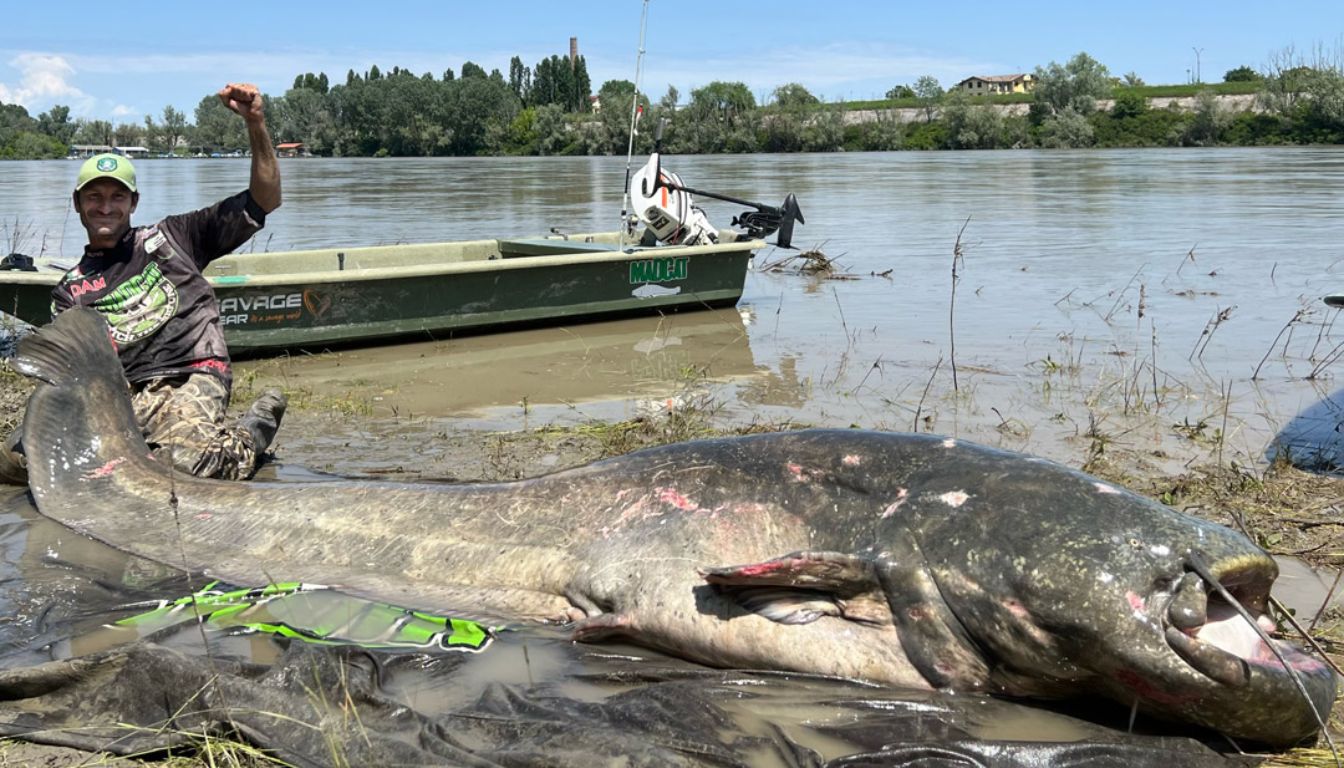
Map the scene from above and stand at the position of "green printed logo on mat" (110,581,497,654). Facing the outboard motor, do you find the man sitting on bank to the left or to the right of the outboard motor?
left

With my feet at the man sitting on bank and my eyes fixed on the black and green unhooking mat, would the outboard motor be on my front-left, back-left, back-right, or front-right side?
back-left

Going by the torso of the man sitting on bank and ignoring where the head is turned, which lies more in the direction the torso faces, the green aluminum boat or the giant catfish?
the giant catfish

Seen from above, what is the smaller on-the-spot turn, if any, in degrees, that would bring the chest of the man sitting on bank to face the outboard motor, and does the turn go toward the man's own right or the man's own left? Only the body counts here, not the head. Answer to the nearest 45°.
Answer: approximately 135° to the man's own left

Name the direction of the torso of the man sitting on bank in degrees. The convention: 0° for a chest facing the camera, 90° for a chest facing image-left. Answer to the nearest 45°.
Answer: approximately 0°

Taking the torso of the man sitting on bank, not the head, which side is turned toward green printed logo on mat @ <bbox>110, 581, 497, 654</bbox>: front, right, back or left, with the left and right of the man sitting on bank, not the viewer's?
front

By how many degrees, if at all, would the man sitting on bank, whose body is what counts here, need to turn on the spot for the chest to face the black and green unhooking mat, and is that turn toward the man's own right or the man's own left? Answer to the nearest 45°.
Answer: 0° — they already face it

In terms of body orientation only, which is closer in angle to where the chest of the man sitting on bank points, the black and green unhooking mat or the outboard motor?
the black and green unhooking mat
